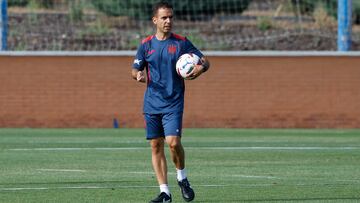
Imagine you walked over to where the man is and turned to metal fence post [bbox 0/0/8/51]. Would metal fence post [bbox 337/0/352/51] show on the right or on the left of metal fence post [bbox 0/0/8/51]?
right

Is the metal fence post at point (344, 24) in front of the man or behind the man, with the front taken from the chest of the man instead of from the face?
behind

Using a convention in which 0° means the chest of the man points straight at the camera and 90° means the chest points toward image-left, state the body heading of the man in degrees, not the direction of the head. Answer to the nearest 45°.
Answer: approximately 0°

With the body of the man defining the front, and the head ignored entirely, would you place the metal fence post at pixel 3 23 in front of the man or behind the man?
behind
